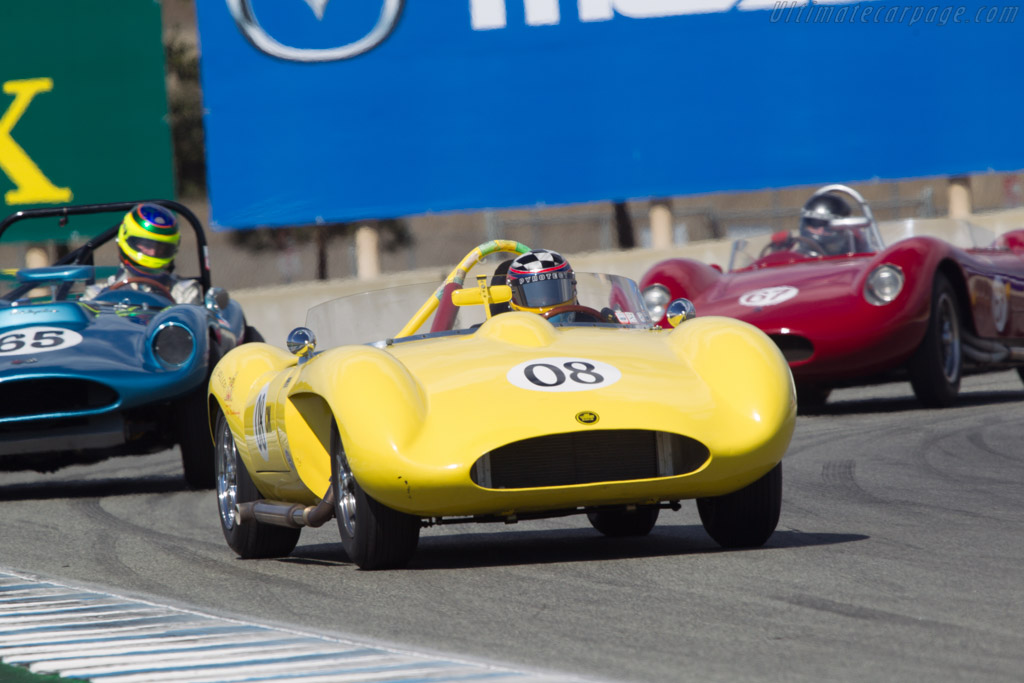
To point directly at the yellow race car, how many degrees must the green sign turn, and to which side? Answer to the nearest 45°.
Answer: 0° — it already faces it

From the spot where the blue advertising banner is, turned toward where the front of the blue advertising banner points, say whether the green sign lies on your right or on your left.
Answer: on your right

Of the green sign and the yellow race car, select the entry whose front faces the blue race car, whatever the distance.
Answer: the green sign

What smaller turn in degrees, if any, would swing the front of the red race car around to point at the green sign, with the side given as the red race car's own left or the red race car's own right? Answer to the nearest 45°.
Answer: approximately 90° to the red race car's own right

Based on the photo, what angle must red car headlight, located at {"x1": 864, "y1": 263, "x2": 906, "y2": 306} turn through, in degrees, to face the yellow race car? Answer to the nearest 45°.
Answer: approximately 45° to its left

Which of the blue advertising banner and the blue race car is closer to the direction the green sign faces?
the blue race car

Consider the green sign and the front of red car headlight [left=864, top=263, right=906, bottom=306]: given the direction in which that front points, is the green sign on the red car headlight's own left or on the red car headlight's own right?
on the red car headlight's own right

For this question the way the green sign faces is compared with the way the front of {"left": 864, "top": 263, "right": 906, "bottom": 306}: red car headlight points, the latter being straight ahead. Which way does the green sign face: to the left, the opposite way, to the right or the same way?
to the left
